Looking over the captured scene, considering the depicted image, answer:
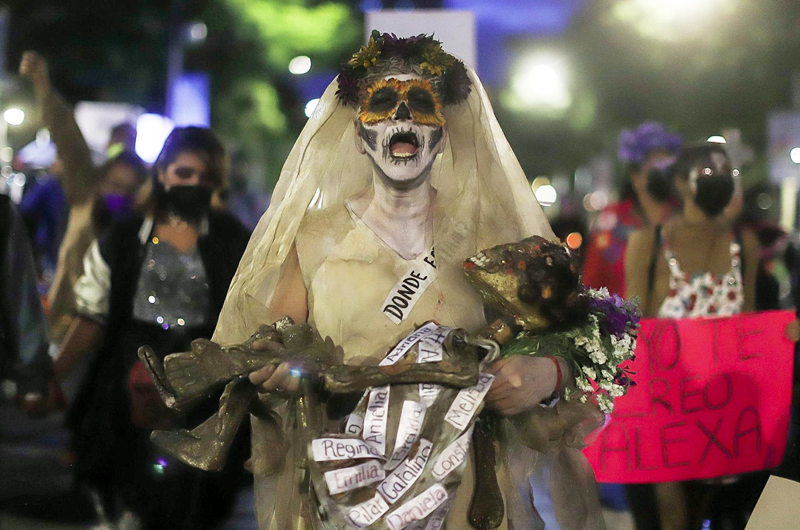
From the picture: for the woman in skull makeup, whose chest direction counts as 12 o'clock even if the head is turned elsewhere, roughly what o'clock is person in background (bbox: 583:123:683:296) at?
The person in background is roughly at 7 o'clock from the woman in skull makeup.

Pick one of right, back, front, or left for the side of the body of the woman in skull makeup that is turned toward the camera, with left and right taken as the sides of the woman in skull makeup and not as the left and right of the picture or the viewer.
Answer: front

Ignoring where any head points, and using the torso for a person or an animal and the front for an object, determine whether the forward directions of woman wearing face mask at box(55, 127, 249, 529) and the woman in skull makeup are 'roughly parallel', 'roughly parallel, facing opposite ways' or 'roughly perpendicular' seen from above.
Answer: roughly parallel

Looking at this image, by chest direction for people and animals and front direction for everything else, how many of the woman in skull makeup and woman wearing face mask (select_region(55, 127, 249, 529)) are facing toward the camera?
2

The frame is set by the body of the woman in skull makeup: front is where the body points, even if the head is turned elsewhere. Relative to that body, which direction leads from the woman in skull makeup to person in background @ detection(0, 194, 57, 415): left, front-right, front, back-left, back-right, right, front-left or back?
back-right

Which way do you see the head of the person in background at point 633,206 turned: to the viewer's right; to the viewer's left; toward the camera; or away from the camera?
toward the camera

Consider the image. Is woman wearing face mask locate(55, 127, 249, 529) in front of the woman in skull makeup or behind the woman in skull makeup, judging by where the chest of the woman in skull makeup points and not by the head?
behind

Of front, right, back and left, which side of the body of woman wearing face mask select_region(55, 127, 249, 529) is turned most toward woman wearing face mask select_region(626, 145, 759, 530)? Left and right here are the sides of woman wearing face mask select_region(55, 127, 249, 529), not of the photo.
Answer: left

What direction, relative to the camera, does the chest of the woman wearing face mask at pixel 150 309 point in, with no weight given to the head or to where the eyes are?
toward the camera

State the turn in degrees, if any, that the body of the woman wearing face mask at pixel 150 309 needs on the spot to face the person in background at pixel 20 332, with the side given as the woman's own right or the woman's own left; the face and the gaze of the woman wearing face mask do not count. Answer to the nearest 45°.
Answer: approximately 45° to the woman's own right

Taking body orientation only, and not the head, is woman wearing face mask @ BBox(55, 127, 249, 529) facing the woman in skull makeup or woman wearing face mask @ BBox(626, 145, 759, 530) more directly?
the woman in skull makeup

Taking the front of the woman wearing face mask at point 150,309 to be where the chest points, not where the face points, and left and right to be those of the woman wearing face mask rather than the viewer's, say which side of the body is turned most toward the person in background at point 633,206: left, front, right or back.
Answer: left

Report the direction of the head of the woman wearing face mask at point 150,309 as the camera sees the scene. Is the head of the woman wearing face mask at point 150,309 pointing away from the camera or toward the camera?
toward the camera

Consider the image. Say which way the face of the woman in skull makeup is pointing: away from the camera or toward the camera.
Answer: toward the camera
